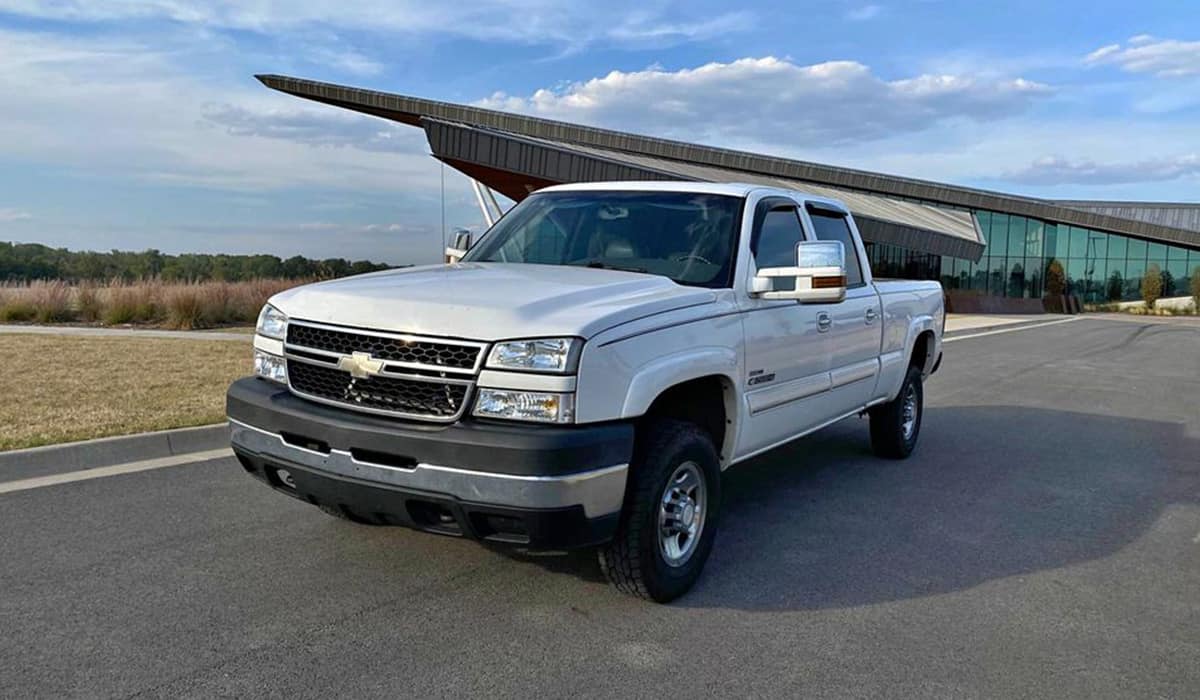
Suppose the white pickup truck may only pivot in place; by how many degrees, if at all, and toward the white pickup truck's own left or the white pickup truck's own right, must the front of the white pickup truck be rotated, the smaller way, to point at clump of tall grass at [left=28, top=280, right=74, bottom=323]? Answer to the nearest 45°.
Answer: approximately 90° to the white pickup truck's own right

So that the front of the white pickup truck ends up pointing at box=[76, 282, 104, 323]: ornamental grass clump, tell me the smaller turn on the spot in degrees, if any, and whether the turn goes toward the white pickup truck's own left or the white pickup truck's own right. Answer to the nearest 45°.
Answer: approximately 90° to the white pickup truck's own right

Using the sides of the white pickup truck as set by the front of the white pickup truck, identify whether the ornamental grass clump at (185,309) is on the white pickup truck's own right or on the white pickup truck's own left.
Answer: on the white pickup truck's own right

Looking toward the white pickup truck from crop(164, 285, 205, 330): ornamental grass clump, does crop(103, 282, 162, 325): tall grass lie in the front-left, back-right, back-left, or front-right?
back-right

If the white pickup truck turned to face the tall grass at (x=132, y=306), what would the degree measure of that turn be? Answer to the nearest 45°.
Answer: approximately 90° to its right

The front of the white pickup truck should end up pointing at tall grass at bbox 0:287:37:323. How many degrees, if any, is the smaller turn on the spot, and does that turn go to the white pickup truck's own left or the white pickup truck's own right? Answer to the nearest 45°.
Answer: approximately 90° to the white pickup truck's own right

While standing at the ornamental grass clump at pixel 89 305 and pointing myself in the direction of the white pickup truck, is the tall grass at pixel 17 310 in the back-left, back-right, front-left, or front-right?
back-right

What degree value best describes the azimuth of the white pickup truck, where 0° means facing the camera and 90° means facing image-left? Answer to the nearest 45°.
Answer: approximately 45°
